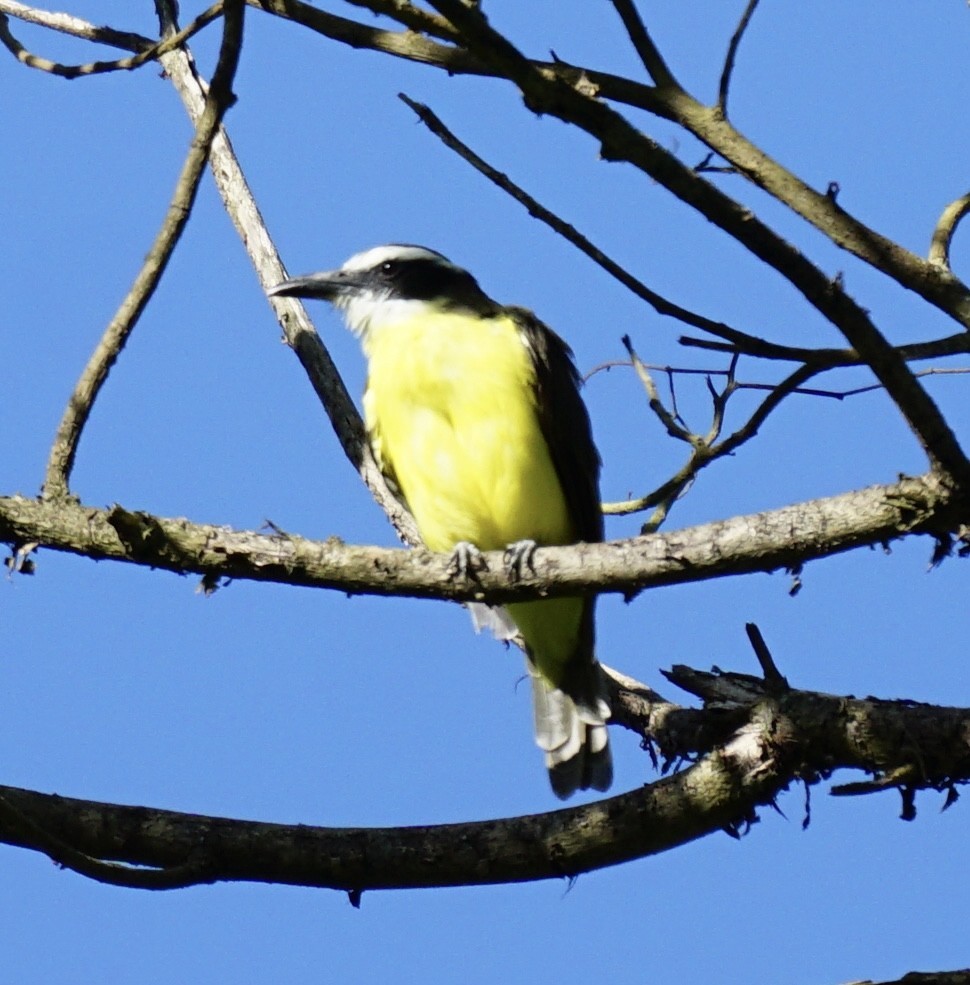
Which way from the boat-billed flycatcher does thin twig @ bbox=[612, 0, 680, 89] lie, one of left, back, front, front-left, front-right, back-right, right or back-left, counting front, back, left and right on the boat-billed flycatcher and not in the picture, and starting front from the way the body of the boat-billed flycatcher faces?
back-left

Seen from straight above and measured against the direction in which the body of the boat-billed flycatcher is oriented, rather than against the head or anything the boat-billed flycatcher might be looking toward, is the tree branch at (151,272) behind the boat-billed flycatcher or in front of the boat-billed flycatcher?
in front

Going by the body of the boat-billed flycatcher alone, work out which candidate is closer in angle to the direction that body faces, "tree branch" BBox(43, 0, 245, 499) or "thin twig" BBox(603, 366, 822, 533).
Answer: the tree branch

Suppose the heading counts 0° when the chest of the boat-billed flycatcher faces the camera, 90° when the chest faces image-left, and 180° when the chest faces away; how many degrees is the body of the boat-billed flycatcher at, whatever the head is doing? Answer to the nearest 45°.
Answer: approximately 45°
